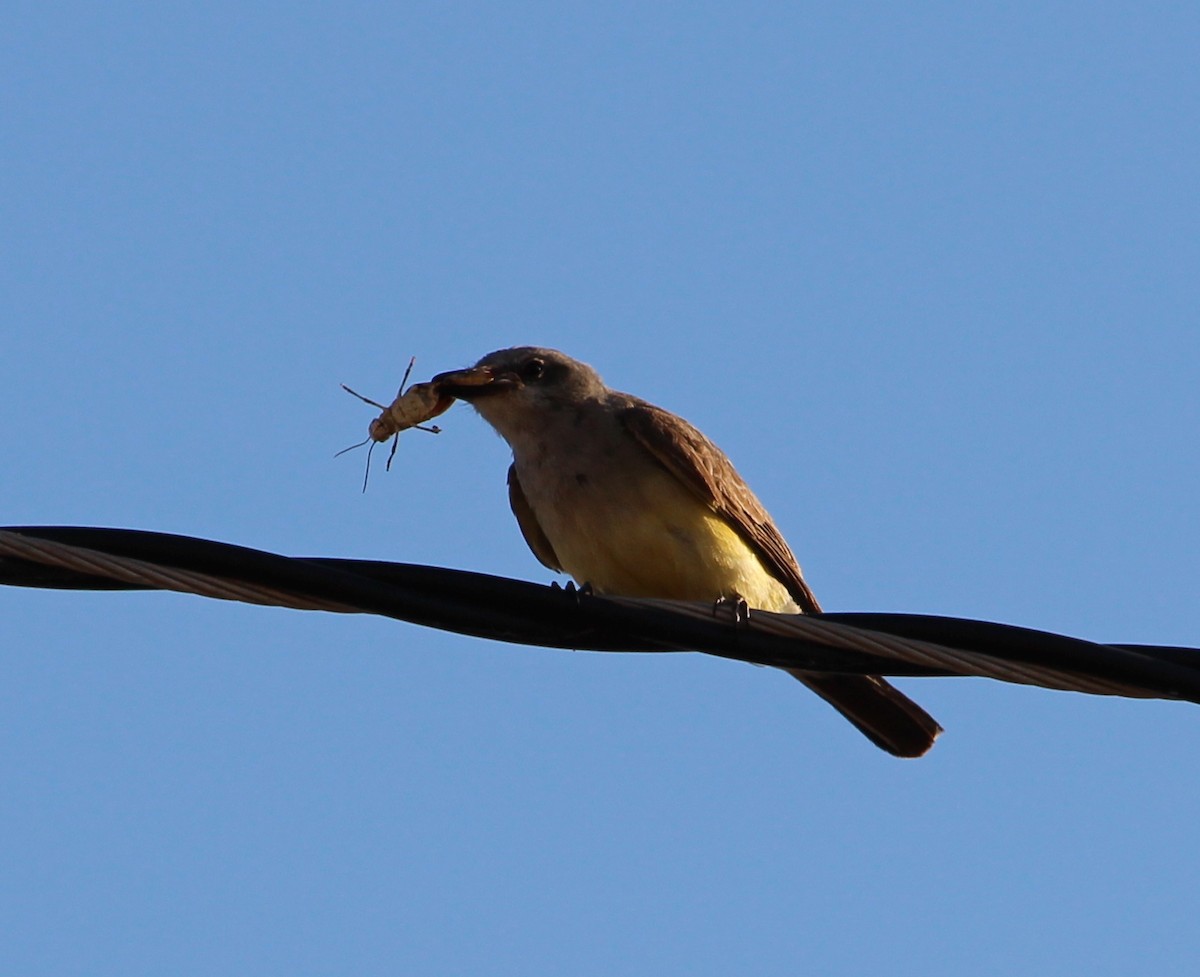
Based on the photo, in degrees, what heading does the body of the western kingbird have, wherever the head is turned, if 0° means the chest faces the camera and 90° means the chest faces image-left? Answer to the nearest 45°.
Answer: approximately 45°
